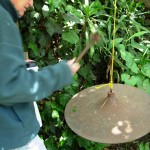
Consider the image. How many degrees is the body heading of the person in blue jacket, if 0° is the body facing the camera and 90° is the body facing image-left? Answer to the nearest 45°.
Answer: approximately 270°

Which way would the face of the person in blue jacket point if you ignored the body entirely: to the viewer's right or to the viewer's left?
to the viewer's right
